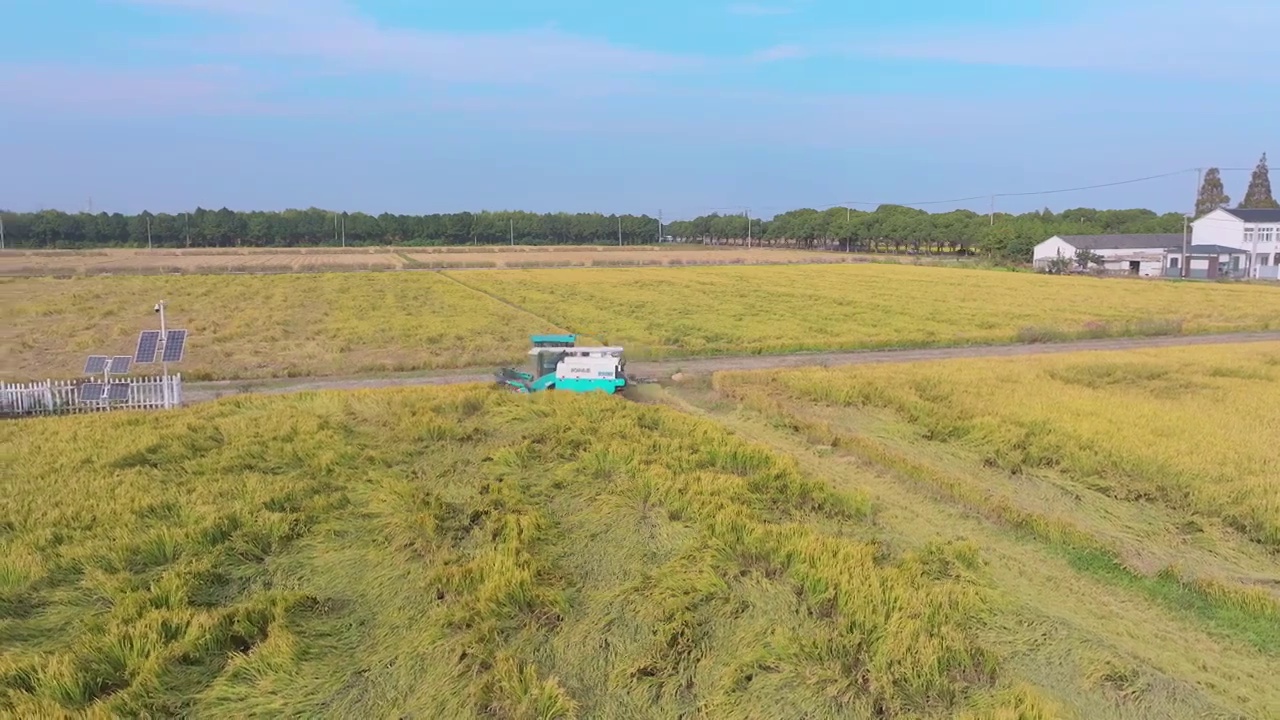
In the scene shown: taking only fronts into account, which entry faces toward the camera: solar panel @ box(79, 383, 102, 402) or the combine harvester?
the solar panel

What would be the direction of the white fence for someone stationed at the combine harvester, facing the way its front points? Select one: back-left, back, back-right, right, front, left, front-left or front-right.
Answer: front

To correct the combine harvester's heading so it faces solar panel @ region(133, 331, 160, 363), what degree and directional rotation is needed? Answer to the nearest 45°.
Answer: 0° — it already faces it

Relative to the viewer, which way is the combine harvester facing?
to the viewer's left

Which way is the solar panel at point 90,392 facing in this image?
toward the camera

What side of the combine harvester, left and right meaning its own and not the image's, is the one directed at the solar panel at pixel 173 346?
front
